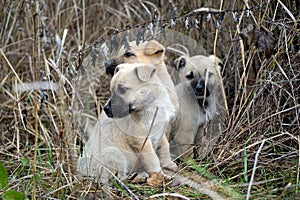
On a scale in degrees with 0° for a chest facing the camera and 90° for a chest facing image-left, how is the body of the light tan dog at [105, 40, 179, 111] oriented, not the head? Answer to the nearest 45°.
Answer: approximately 90°

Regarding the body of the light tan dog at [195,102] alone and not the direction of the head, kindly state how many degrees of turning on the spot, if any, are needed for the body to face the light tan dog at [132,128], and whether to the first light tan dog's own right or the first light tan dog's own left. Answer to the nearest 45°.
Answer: approximately 45° to the first light tan dog's own right

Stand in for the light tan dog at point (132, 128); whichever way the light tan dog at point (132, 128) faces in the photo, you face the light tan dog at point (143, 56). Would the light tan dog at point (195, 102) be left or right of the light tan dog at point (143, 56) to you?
right

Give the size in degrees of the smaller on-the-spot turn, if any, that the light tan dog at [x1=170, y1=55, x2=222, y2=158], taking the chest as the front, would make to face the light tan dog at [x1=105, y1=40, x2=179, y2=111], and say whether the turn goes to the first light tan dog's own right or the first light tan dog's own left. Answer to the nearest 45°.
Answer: approximately 90° to the first light tan dog's own right
